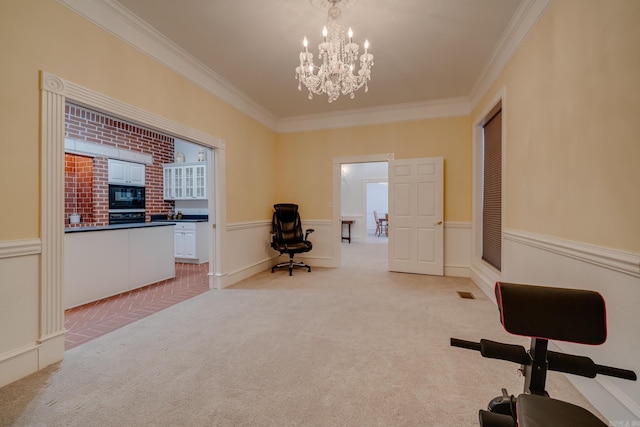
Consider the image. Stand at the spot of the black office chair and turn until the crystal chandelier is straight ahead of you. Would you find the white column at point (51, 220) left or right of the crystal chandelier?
right

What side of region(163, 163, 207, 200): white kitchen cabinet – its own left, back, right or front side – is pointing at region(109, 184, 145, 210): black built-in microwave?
right

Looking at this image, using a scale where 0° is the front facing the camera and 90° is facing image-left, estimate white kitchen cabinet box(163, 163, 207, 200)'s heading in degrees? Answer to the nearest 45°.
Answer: approximately 0°

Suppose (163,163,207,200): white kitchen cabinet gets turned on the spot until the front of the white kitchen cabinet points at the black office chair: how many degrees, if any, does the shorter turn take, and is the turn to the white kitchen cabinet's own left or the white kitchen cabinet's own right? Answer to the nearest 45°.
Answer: approximately 45° to the white kitchen cabinet's own left

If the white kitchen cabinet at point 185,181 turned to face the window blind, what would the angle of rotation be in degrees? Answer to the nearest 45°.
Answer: approximately 45° to its left

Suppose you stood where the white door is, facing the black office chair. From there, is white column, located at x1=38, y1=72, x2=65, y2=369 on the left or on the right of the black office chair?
left

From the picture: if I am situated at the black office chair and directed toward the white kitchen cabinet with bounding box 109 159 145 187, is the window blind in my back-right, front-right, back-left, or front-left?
back-left

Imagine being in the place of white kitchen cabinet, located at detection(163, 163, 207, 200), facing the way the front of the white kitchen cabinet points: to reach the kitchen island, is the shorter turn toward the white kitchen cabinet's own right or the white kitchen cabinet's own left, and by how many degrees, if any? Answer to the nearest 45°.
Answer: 0° — it already faces it
